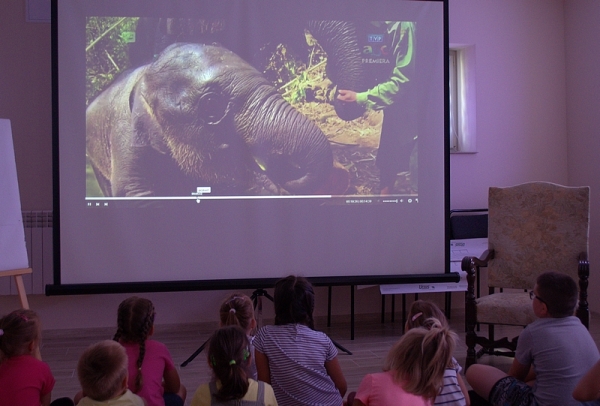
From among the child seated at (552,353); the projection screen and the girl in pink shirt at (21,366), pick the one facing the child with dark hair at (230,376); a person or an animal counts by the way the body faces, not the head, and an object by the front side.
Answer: the projection screen

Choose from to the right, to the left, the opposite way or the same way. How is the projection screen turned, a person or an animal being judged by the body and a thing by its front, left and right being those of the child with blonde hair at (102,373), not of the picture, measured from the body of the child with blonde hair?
the opposite way

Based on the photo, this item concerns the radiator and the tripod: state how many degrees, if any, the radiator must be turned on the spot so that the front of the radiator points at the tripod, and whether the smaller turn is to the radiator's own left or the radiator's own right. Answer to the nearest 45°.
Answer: approximately 45° to the radiator's own left

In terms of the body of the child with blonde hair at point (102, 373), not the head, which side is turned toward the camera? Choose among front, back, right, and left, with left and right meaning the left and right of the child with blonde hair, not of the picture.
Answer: back

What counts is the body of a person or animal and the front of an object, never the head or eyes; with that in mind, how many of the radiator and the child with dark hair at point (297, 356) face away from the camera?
1

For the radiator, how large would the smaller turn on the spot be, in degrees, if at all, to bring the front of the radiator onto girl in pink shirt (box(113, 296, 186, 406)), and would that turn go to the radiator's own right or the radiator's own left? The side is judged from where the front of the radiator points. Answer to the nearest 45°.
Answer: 0° — it already faces them

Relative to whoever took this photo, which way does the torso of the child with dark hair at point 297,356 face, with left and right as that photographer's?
facing away from the viewer

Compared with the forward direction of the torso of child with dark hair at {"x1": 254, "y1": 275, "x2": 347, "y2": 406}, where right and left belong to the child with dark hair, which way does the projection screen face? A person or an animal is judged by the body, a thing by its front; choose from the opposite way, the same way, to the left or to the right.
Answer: the opposite way

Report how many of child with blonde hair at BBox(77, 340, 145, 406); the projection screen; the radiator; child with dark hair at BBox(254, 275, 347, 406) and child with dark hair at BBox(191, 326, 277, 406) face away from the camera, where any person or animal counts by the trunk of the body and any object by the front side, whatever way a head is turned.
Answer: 3

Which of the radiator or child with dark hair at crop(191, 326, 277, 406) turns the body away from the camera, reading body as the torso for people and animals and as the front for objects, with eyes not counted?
the child with dark hair

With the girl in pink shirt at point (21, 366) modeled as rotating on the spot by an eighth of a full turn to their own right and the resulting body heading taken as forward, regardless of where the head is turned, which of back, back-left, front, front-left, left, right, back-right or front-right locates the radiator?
left

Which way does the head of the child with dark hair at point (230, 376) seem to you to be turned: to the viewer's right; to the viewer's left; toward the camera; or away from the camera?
away from the camera

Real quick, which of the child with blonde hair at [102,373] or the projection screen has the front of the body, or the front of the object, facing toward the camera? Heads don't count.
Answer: the projection screen

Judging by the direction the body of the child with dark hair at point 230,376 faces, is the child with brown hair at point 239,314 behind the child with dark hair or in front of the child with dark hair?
in front

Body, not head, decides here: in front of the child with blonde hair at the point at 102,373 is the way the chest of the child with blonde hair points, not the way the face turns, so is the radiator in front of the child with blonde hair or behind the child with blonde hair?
in front

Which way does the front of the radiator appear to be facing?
toward the camera

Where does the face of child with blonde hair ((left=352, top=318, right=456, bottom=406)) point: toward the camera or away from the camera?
away from the camera

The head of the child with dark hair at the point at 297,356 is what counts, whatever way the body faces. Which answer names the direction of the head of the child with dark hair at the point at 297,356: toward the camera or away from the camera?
away from the camera

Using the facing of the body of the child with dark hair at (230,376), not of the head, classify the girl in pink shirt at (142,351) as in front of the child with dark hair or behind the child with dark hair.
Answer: in front
